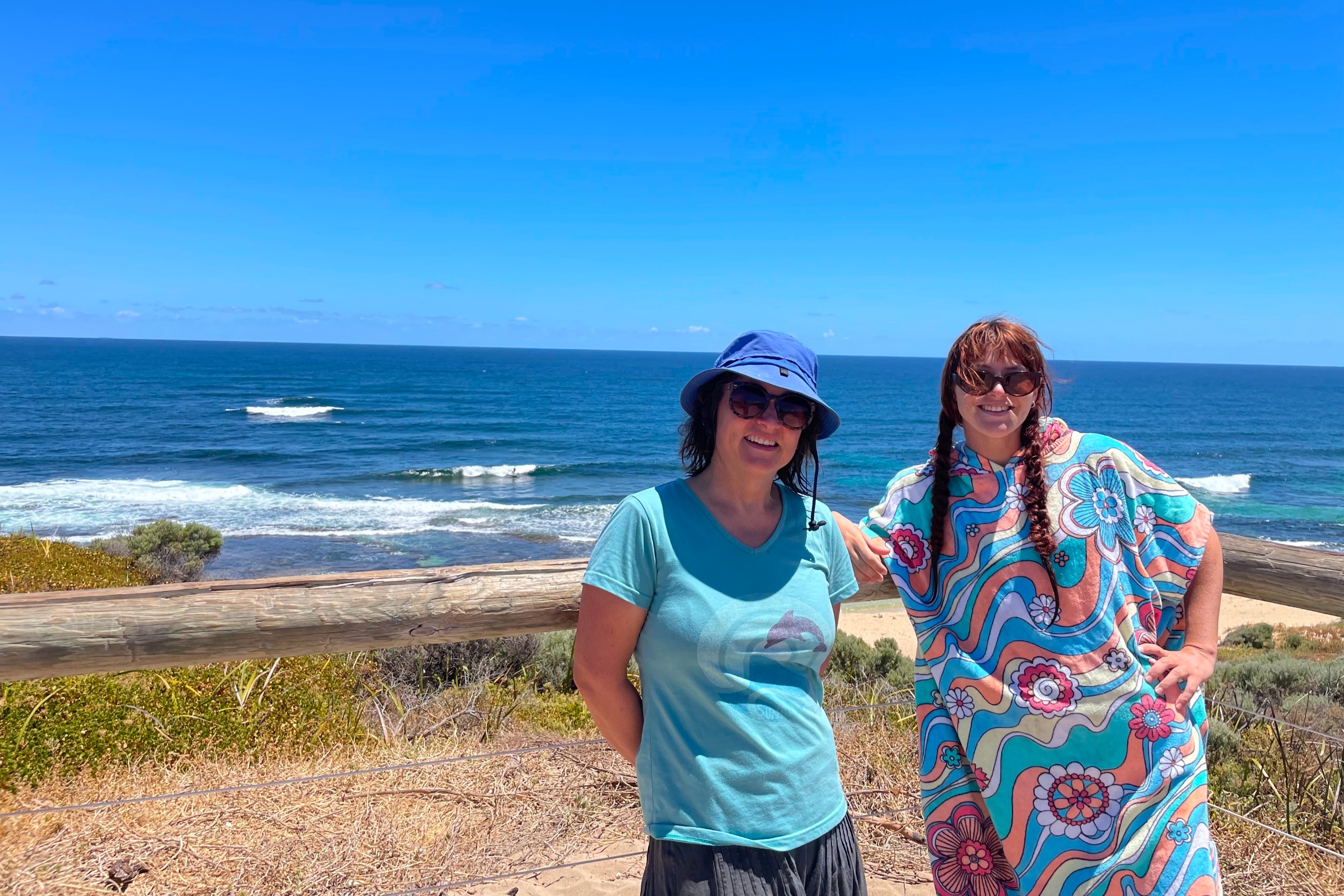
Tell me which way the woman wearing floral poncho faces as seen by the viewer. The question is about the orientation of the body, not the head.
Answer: toward the camera

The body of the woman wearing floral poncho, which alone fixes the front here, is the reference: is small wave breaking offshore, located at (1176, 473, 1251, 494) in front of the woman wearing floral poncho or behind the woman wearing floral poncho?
behind

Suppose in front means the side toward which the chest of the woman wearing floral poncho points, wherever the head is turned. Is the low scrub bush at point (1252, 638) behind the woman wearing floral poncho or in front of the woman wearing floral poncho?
behind

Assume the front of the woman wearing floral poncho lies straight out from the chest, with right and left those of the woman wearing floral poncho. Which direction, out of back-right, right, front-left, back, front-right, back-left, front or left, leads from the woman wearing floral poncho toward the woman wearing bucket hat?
front-right

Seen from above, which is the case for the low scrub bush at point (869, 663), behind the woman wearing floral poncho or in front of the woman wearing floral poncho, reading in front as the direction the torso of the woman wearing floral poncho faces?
behind

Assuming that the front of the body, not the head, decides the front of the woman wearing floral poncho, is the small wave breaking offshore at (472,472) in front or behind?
behind
